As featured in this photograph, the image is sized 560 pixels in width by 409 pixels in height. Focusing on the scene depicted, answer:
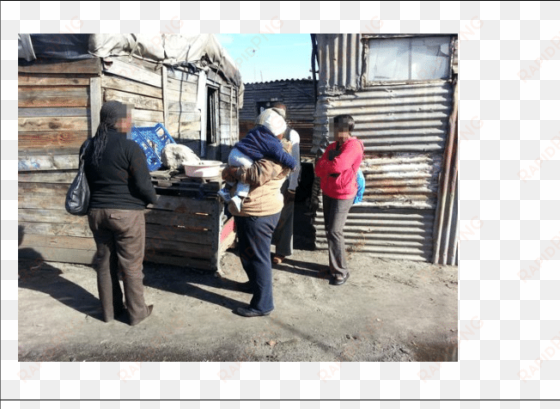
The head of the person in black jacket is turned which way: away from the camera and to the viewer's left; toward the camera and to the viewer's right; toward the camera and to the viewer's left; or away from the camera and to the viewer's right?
away from the camera and to the viewer's right

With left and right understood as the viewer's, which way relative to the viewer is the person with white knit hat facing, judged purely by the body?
facing to the right of the viewer

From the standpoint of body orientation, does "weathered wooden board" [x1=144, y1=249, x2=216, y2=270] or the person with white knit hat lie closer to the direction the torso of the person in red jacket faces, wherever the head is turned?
the person with white knit hat

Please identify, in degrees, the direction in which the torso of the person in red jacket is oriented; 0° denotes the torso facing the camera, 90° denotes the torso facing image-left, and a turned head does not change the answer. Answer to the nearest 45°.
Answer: approximately 45°

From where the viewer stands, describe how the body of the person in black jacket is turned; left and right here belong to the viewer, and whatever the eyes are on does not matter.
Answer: facing away from the viewer and to the right of the viewer

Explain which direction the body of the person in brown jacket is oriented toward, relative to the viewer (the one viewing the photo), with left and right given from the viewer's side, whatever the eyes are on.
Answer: facing to the left of the viewer

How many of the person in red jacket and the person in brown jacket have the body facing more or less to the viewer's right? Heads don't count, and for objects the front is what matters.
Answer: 0

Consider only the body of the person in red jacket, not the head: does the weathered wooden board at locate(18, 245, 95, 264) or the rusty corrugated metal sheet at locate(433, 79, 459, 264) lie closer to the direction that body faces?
the weathered wooden board

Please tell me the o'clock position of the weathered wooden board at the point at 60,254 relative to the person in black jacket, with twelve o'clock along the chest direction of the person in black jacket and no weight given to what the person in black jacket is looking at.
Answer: The weathered wooden board is roughly at 10 o'clock from the person in black jacket.

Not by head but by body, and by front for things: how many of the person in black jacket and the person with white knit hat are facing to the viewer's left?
0

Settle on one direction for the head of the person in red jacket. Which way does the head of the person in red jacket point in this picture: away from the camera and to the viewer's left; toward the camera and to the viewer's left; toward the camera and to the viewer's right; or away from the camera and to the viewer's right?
toward the camera and to the viewer's left
